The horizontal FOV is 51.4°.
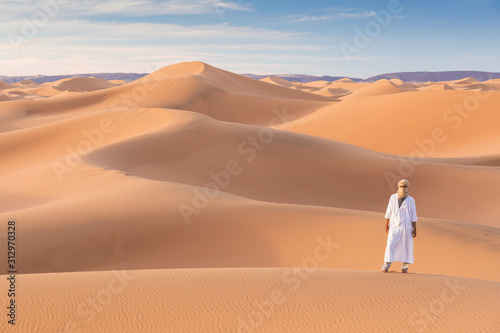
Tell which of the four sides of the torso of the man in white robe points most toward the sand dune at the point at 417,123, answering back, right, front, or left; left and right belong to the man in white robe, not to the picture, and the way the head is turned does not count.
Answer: back

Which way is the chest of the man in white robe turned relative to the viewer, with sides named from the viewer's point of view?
facing the viewer
